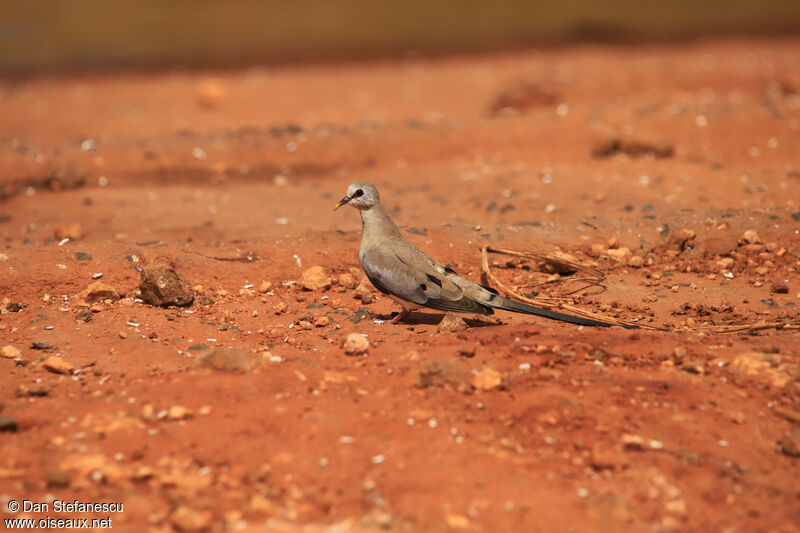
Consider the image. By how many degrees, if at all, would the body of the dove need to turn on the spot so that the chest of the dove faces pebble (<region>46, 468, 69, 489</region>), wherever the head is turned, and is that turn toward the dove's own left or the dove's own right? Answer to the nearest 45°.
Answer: approximately 45° to the dove's own left

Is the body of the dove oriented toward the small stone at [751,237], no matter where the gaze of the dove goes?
no

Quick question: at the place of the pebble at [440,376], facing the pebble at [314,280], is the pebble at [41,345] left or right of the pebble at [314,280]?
left

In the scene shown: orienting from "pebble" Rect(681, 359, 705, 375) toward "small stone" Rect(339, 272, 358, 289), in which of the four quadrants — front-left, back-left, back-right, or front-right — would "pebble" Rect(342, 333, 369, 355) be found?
front-left

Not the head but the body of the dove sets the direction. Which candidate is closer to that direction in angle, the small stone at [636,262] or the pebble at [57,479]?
the pebble

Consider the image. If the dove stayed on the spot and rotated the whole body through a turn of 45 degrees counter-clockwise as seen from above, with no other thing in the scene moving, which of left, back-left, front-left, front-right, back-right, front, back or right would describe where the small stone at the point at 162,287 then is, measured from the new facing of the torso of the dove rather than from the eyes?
front-right

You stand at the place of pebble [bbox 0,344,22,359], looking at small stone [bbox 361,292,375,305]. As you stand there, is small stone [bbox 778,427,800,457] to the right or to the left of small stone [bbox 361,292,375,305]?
right

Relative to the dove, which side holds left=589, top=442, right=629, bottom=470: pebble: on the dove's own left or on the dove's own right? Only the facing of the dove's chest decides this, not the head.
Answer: on the dove's own left

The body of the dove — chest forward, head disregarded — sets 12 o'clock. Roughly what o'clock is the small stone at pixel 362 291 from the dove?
The small stone is roughly at 2 o'clock from the dove.

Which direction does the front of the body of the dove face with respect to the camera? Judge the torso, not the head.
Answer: to the viewer's left

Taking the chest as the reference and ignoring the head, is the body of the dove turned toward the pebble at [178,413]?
no

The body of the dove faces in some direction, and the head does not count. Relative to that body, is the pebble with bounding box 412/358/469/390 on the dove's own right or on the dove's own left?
on the dove's own left

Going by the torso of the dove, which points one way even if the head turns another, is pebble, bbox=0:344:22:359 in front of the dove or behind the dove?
in front

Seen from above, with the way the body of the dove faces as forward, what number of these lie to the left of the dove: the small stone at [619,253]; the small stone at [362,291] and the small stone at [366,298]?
0

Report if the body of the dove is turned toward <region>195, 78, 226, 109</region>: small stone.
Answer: no

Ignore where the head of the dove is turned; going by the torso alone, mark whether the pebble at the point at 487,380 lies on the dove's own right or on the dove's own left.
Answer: on the dove's own left

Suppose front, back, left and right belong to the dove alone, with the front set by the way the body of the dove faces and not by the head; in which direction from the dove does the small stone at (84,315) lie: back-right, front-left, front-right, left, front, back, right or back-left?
front

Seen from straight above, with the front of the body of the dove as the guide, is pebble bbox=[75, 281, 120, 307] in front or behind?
in front

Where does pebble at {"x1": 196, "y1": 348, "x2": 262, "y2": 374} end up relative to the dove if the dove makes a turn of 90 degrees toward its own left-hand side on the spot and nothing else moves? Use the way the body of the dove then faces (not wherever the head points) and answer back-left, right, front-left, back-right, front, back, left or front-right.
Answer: front-right

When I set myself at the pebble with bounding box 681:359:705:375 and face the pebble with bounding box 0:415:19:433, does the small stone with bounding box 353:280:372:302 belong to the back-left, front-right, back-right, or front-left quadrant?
front-right
